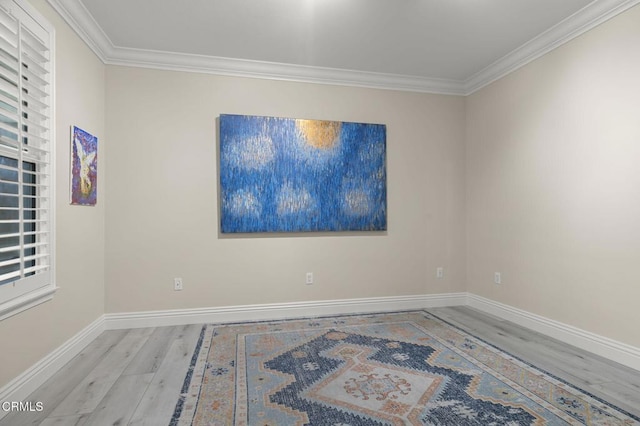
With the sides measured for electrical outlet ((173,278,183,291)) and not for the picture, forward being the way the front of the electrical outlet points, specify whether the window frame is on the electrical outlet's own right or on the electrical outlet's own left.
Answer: on the electrical outlet's own right

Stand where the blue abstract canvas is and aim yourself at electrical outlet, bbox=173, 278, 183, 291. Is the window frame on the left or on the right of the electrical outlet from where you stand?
left

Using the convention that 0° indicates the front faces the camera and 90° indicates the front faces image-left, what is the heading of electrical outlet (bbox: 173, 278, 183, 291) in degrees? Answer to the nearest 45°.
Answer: approximately 315°

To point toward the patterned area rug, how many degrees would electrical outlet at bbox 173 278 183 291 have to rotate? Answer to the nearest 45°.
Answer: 0° — it already faces it

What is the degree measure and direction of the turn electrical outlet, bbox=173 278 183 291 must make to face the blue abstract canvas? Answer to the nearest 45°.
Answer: approximately 45° to its left
